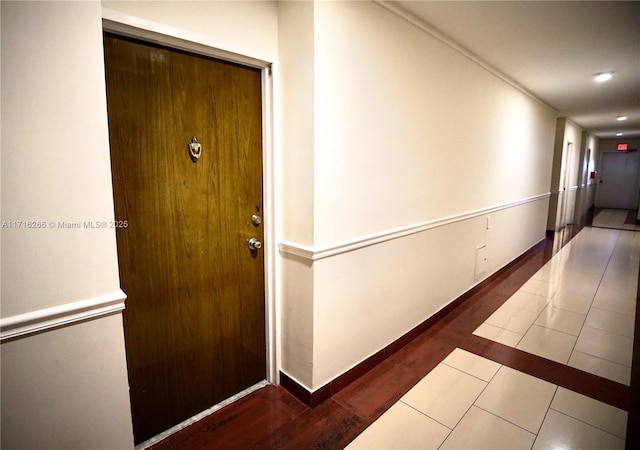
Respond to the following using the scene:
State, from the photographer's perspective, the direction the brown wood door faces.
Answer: facing the viewer and to the right of the viewer

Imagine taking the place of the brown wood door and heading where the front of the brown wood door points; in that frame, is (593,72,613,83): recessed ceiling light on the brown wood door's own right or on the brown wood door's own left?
on the brown wood door's own left
